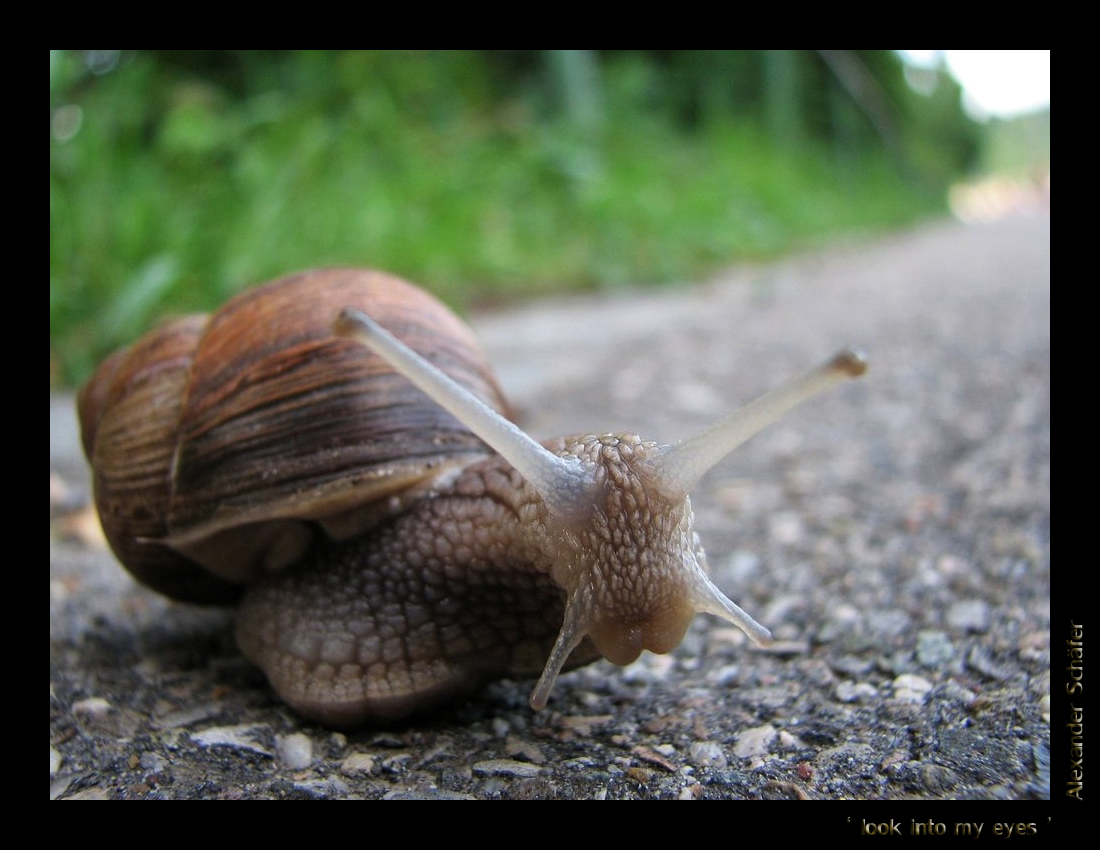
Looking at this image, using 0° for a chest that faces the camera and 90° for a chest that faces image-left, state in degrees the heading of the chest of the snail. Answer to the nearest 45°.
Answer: approximately 315°
